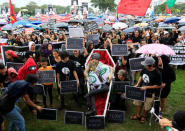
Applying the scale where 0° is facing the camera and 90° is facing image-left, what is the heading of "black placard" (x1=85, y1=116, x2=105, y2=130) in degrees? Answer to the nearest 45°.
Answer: approximately 0°

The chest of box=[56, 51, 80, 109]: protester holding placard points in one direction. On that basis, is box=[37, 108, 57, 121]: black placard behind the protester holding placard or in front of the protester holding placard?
in front

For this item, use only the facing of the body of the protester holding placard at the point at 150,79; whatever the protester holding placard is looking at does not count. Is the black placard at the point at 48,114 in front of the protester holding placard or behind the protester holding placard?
in front

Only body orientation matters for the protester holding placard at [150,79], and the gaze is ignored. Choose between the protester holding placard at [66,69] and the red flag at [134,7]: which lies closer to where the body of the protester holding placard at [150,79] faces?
the protester holding placard

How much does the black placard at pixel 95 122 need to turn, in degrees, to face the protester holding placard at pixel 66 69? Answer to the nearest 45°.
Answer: approximately 135° to its right

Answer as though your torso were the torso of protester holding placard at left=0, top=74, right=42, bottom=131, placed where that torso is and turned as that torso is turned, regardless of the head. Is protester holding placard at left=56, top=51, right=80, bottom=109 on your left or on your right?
on your left

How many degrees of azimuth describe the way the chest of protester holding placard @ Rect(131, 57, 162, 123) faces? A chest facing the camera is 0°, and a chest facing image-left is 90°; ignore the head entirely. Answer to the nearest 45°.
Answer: approximately 45°

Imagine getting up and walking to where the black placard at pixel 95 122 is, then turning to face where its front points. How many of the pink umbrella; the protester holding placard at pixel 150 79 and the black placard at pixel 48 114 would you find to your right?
1

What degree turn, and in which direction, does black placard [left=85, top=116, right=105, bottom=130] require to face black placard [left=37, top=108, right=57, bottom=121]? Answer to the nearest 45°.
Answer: approximately 90° to its right

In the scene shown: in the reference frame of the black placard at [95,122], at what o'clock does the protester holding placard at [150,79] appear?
The protester holding placard is roughly at 9 o'clock from the black placard.

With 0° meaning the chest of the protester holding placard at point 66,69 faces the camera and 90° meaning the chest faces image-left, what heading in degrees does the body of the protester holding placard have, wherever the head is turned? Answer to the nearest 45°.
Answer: approximately 0°
